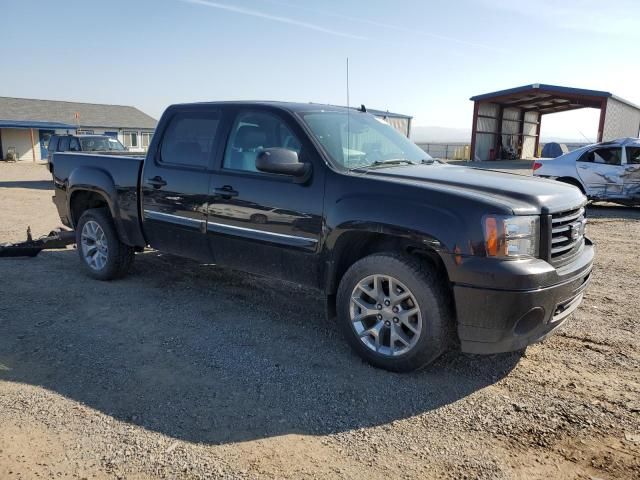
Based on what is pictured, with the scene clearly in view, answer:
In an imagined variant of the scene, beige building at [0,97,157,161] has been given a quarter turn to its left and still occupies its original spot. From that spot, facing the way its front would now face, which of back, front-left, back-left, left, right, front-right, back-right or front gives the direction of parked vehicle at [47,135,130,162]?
right

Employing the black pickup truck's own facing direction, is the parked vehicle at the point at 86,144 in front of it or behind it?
behind

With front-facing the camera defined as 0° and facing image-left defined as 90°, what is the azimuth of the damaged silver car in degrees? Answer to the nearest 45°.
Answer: approximately 270°

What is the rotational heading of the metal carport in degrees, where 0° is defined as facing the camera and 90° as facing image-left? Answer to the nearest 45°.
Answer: approximately 45°

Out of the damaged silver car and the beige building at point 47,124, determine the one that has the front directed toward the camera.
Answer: the beige building

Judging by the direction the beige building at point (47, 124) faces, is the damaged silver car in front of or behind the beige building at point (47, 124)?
in front

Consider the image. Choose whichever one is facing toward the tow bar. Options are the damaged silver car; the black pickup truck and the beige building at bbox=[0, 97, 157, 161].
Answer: the beige building

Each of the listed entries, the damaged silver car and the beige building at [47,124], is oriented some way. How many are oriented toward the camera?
1

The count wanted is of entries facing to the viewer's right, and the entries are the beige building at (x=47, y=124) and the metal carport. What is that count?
0

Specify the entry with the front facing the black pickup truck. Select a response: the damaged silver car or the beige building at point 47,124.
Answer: the beige building

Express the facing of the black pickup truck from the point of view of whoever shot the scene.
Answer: facing the viewer and to the right of the viewer

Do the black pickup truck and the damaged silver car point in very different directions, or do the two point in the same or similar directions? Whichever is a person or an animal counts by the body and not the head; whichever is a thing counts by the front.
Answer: same or similar directions

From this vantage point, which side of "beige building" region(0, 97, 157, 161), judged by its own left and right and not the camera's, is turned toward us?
front

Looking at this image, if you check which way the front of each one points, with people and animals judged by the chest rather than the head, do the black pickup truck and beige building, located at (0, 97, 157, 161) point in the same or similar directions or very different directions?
same or similar directions

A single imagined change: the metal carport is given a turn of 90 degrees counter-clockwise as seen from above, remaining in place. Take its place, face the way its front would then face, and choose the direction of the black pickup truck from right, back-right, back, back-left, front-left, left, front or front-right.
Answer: front-right

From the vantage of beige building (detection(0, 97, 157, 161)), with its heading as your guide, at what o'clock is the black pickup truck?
The black pickup truck is roughly at 12 o'clock from the beige building.

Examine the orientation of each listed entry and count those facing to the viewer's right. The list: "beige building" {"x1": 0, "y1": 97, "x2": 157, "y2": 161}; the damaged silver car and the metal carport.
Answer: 1

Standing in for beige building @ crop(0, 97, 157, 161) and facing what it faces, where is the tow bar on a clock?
The tow bar is roughly at 12 o'clock from the beige building.
